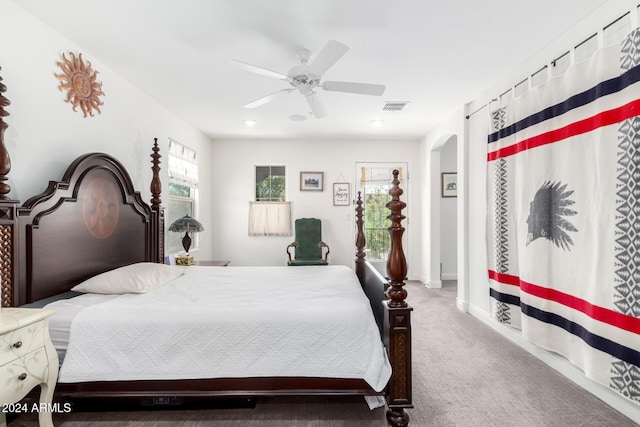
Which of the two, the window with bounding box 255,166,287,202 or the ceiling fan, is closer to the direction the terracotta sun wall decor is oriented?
the ceiling fan

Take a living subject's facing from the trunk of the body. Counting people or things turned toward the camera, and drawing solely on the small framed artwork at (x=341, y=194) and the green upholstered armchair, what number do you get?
2

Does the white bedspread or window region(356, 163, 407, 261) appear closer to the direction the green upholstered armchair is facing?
the white bedspread

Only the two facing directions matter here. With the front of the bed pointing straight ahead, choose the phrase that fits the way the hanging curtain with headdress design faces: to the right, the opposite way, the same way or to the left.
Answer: the opposite way

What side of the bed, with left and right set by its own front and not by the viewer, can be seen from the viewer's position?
right
